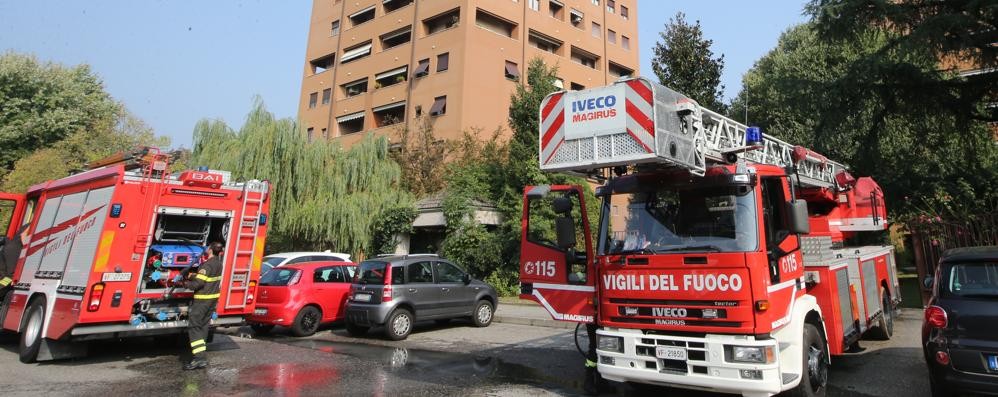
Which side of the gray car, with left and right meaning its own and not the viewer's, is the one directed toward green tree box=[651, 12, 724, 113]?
front

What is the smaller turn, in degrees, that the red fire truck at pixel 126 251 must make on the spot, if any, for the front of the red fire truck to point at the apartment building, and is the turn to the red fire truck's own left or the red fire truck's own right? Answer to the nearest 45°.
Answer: approximately 90° to the red fire truck's own right

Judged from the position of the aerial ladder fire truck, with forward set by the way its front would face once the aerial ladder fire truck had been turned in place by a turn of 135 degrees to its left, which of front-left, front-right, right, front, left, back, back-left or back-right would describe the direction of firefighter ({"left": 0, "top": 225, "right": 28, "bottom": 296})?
back

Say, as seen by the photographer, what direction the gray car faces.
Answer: facing away from the viewer and to the right of the viewer

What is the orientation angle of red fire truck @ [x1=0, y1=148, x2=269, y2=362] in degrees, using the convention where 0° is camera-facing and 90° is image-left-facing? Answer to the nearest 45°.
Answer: approximately 135°

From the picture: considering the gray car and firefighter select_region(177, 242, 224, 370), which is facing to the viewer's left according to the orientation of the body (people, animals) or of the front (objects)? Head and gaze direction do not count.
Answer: the firefighter

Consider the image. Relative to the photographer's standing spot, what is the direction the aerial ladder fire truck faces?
facing the viewer and to the left of the viewer

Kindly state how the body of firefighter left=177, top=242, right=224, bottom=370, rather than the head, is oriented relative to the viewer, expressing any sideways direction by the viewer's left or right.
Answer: facing to the left of the viewer
